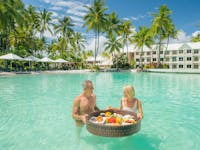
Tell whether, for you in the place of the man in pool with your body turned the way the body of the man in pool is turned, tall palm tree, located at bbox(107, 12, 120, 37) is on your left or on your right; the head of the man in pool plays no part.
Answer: on your left

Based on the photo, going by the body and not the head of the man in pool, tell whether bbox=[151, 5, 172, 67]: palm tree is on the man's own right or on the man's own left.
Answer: on the man's own left

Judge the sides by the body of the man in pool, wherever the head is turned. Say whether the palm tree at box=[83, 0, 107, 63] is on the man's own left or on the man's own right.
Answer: on the man's own left

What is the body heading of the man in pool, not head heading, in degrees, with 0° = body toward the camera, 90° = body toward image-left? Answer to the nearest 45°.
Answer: approximately 315°
